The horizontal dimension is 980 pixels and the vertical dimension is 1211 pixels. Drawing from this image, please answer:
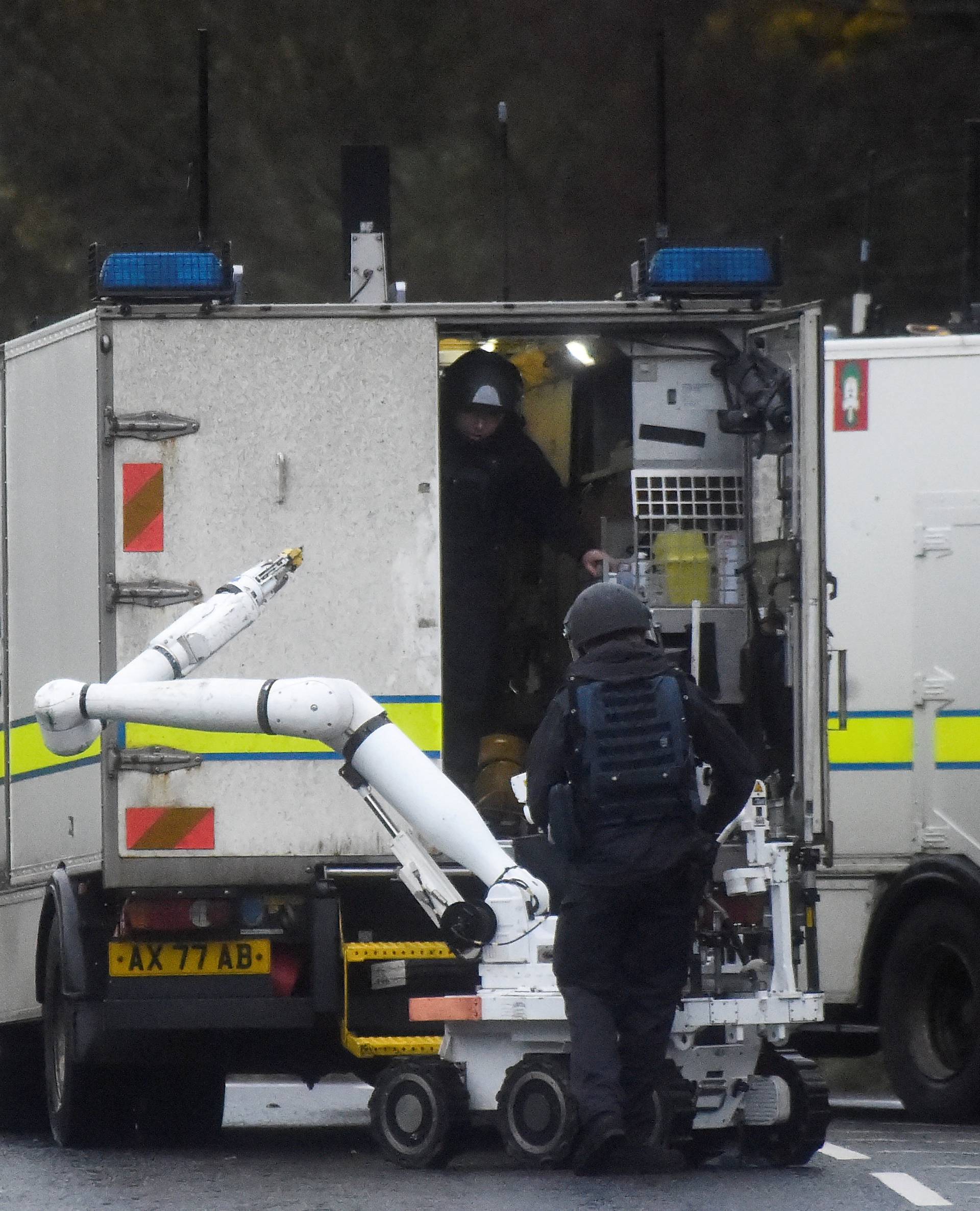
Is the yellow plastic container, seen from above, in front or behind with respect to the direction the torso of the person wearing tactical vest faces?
in front

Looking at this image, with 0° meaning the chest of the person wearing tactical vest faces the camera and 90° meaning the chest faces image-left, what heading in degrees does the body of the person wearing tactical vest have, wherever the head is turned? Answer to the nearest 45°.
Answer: approximately 180°

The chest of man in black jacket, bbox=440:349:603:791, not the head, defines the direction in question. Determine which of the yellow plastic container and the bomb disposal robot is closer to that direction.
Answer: the bomb disposal robot

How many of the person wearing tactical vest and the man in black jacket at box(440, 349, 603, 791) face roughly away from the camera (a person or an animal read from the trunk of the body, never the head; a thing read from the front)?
1

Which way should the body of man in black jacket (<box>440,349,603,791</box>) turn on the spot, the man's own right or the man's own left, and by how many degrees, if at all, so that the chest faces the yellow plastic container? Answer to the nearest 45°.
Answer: approximately 45° to the man's own left

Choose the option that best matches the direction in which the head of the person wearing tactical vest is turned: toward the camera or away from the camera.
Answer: away from the camera

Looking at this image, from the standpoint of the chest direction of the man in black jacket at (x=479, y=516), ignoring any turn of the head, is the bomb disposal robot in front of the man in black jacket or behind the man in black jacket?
in front

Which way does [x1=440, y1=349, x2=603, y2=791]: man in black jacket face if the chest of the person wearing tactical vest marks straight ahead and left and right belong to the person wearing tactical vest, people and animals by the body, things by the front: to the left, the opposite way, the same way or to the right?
the opposite way
